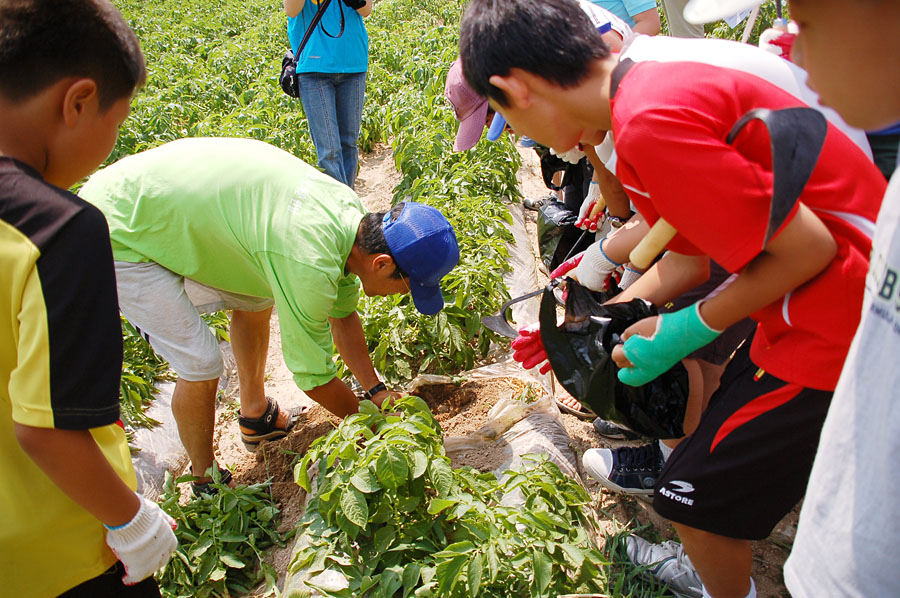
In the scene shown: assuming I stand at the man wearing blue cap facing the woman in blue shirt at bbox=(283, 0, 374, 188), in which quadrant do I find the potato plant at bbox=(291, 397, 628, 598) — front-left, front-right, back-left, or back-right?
back-right

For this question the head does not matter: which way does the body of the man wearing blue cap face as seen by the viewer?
to the viewer's right

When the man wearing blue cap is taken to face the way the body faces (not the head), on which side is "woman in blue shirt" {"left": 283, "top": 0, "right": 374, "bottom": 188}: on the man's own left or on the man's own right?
on the man's own left

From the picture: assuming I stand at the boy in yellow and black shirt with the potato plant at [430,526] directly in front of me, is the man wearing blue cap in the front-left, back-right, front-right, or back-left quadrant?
front-left

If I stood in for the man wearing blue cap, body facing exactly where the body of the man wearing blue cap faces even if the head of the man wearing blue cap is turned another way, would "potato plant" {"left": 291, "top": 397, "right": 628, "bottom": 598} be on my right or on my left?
on my right

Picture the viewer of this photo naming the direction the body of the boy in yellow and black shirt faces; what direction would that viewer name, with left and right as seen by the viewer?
facing away from the viewer and to the right of the viewer

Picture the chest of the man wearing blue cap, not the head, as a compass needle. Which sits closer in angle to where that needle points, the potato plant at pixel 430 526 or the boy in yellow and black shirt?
the potato plant

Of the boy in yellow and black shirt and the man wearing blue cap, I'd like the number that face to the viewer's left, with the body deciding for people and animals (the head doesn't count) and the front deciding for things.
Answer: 0

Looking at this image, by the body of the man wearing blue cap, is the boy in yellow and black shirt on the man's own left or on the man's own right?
on the man's own right
